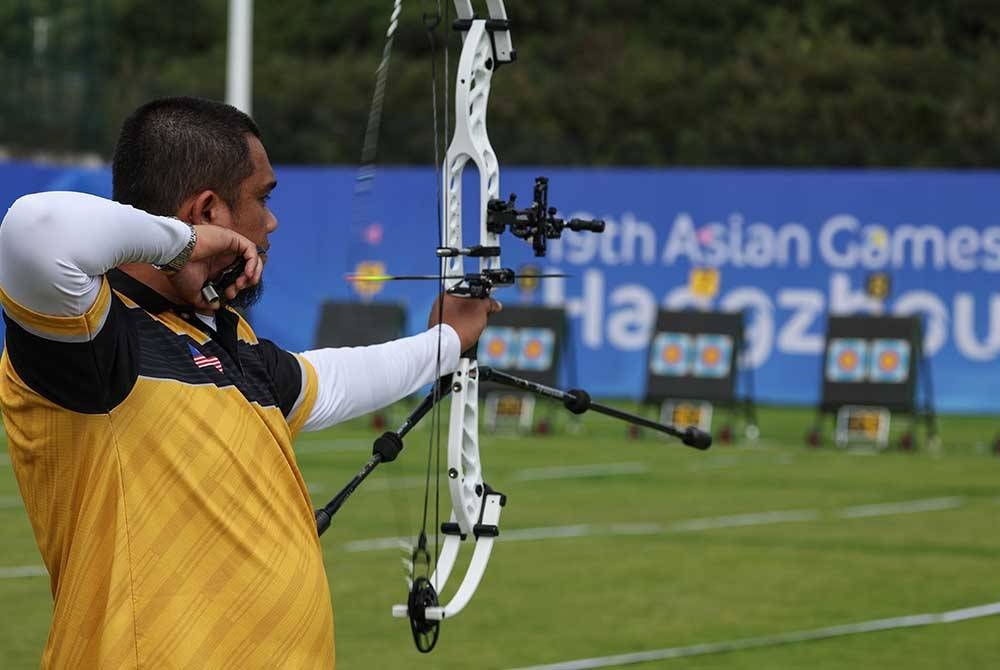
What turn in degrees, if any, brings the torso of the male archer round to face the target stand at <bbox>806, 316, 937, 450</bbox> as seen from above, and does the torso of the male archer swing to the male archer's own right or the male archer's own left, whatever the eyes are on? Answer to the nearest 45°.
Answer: approximately 90° to the male archer's own left

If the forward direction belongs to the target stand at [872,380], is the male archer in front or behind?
in front

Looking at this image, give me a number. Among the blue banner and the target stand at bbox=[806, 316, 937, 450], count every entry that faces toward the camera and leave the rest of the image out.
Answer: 2

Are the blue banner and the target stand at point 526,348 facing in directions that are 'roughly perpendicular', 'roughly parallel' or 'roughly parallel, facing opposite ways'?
roughly parallel

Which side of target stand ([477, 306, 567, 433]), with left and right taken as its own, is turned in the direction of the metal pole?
right

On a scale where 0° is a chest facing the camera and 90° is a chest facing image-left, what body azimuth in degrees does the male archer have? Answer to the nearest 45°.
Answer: approximately 315°

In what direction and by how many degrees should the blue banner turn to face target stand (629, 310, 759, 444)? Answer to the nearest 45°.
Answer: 0° — it already faces it

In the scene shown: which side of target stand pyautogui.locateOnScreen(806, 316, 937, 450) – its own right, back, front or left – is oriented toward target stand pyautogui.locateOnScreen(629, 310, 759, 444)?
right

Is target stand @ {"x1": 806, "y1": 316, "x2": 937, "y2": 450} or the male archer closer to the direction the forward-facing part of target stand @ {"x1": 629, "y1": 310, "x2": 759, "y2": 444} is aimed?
the male archer

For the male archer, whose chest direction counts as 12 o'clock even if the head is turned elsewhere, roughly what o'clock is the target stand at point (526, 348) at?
The target stand is roughly at 8 o'clock from the male archer.

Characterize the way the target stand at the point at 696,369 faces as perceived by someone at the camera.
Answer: facing the viewer

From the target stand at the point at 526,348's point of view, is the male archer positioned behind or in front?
in front

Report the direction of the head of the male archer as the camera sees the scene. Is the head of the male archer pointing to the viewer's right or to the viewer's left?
to the viewer's right

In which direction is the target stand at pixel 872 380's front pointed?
toward the camera

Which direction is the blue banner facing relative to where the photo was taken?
toward the camera
